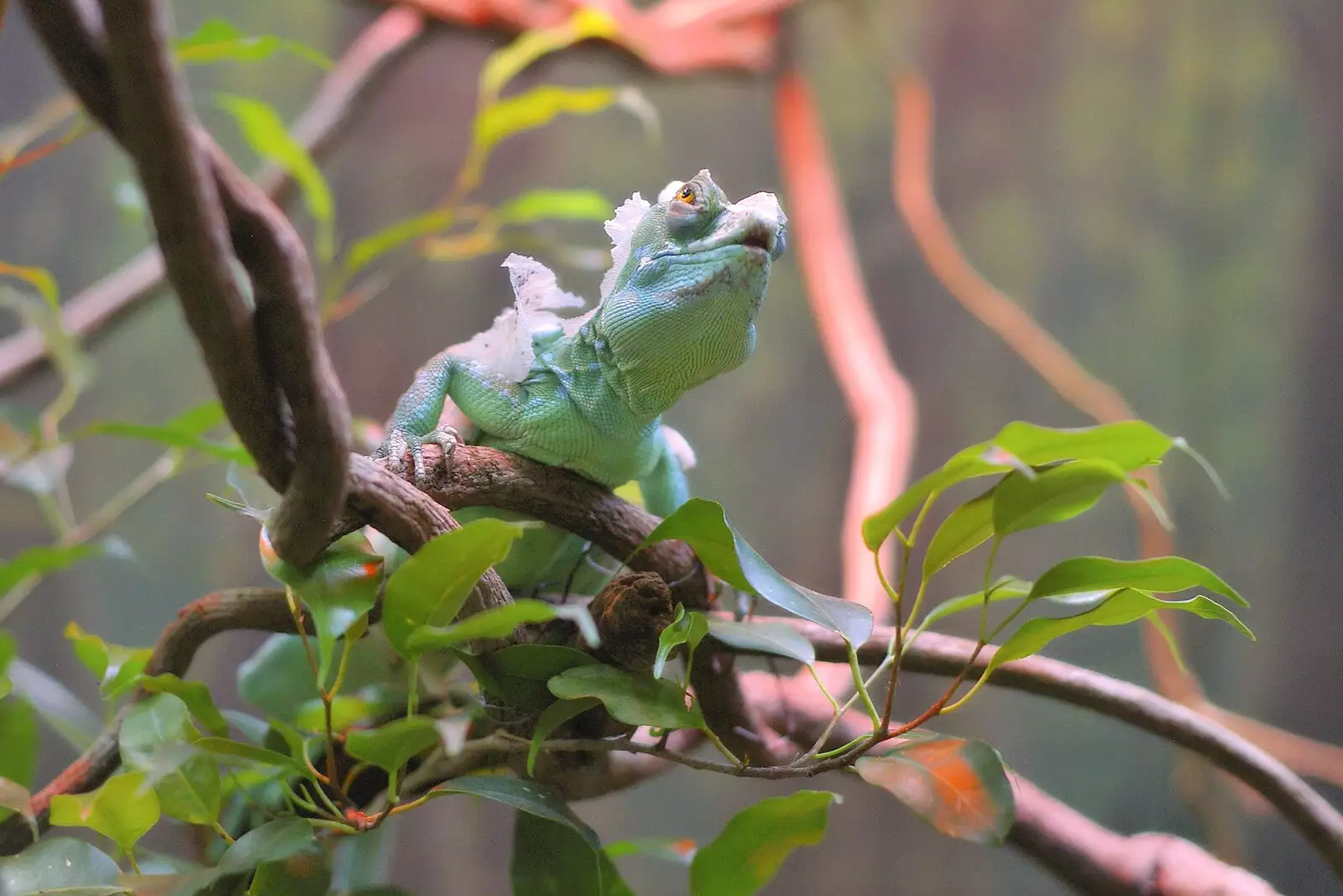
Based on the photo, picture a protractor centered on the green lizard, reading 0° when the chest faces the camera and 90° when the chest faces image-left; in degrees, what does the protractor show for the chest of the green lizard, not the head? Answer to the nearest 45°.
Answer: approximately 315°

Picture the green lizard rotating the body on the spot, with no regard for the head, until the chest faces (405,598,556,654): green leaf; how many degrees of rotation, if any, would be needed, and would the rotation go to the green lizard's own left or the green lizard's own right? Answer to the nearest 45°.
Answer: approximately 45° to the green lizard's own right

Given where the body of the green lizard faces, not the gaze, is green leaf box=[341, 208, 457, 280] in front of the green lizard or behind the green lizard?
behind
